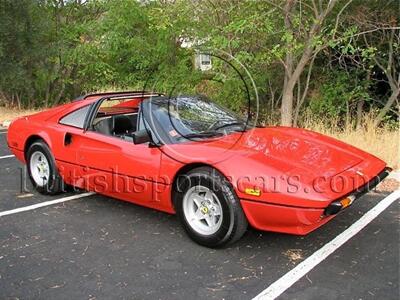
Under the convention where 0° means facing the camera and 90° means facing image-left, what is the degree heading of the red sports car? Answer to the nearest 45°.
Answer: approximately 315°

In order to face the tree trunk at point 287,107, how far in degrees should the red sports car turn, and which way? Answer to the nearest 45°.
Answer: approximately 135° to its left
